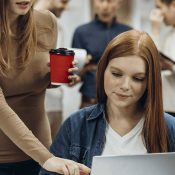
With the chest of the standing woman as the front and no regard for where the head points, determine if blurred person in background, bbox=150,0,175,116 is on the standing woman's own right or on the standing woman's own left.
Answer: on the standing woman's own left

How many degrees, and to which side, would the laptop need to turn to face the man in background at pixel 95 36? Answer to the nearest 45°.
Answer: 0° — it already faces them

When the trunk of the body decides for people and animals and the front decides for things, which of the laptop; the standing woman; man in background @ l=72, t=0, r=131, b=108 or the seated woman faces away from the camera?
the laptop

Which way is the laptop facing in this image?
away from the camera

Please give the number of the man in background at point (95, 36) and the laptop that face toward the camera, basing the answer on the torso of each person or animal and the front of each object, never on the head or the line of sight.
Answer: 1

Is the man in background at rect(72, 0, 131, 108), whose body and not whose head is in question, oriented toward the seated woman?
yes

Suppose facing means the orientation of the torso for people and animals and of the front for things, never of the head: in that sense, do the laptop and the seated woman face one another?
yes

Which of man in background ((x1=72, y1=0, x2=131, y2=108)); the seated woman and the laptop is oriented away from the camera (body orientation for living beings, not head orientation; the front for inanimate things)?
the laptop

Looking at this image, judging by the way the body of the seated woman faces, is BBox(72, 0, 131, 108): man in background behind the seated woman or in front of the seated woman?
behind

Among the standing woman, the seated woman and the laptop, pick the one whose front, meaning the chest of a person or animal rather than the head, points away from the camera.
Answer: the laptop

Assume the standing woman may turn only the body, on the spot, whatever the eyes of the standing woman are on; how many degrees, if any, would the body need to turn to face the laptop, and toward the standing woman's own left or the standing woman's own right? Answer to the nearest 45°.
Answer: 0° — they already face it

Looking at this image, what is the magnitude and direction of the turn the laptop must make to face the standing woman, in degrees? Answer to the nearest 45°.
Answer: approximately 45° to its left

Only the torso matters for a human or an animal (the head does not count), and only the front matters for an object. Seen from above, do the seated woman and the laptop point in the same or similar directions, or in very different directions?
very different directions
